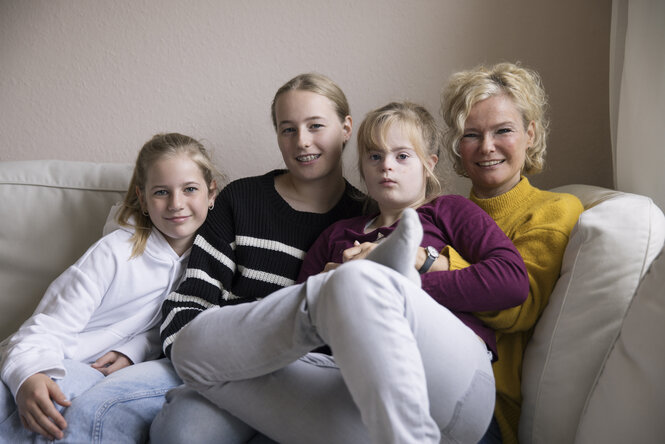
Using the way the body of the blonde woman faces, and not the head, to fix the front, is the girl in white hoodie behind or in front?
in front

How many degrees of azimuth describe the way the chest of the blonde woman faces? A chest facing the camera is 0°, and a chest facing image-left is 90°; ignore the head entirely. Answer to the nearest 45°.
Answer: approximately 45°
